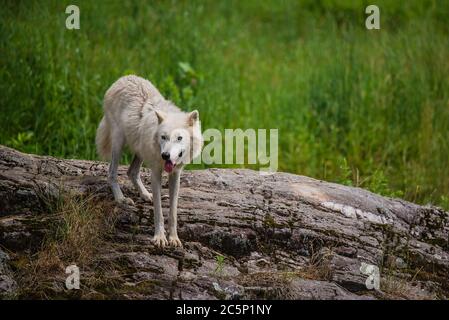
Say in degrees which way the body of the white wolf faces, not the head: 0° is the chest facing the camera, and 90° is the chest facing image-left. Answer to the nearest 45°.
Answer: approximately 315°
